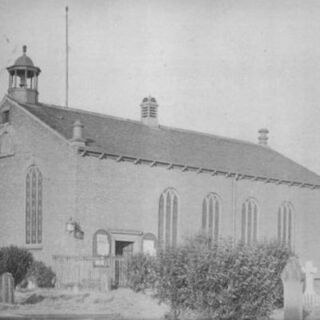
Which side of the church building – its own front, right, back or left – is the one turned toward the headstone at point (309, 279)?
front

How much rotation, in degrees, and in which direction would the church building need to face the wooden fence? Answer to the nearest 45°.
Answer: approximately 45° to its right

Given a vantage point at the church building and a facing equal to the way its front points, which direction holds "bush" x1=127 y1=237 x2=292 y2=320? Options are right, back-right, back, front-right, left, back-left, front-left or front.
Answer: front-left

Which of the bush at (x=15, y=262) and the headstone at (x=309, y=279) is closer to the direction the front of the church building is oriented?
the bush

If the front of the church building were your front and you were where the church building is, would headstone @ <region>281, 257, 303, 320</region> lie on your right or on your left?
on your left
